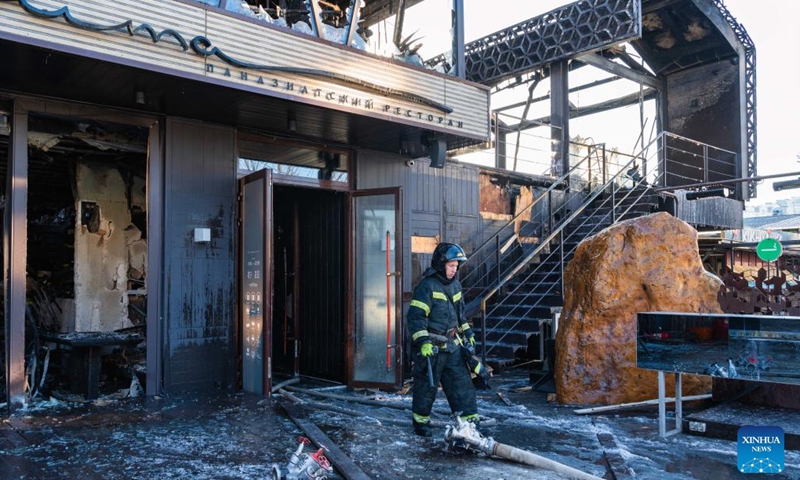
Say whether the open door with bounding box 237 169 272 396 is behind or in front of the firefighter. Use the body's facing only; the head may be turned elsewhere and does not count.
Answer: behind

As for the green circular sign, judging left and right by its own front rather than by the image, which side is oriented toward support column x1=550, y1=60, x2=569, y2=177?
right

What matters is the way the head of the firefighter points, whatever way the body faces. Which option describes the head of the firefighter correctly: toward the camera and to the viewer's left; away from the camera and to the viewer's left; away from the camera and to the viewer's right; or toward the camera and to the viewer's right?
toward the camera and to the viewer's right

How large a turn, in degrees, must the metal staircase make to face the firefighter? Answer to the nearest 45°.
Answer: approximately 45° to its left

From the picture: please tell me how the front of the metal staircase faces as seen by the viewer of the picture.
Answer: facing the viewer and to the left of the viewer

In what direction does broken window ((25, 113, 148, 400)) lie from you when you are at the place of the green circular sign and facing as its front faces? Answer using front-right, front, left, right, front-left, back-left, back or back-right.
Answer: front-right

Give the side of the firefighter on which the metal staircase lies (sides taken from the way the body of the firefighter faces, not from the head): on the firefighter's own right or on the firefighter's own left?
on the firefighter's own left

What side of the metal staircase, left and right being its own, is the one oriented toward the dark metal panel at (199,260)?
front

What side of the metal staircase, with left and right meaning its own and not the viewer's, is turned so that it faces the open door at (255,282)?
front

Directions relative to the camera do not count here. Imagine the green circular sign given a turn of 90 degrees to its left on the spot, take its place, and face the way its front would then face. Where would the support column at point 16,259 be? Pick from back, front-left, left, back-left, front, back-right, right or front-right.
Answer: back-right

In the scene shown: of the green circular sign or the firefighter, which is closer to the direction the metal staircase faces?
the firefighter

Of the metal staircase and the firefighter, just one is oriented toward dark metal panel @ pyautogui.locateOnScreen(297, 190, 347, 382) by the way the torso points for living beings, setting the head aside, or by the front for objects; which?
the metal staircase

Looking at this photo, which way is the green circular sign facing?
toward the camera

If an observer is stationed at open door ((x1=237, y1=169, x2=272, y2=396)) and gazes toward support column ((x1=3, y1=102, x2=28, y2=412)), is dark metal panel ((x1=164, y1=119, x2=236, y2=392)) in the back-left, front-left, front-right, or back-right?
front-right

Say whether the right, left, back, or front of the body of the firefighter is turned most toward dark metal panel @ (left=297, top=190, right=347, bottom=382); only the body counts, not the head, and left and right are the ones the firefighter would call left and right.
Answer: back

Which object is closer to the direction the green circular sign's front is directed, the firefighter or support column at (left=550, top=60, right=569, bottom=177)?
the firefighter

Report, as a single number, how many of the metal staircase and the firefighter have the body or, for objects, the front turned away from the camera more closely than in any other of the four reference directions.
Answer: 0
